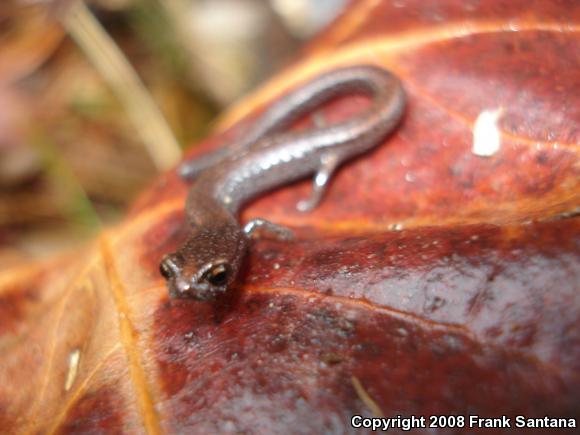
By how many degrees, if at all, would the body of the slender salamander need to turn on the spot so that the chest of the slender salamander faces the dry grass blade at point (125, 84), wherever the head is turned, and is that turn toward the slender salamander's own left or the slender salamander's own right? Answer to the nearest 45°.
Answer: approximately 135° to the slender salamander's own right
